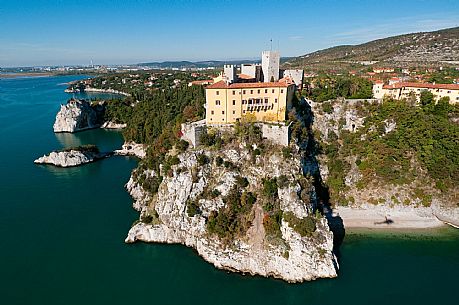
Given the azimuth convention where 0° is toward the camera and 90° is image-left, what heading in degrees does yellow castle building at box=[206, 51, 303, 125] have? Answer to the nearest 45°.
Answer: approximately 0°

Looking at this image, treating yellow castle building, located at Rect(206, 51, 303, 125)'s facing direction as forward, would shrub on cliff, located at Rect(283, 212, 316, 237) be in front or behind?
in front
